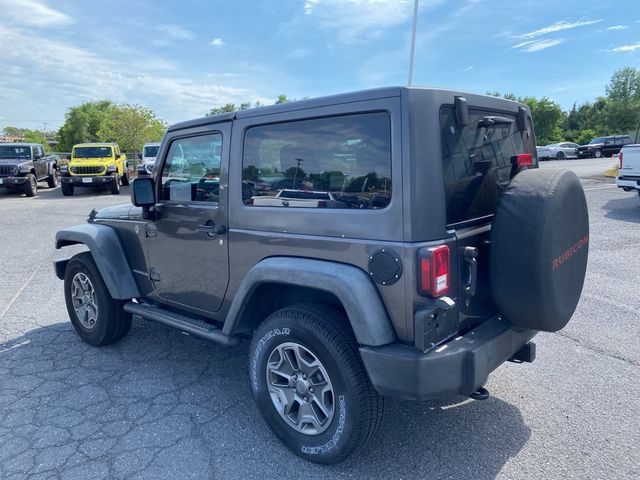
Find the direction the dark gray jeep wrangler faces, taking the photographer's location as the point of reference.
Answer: facing away from the viewer and to the left of the viewer

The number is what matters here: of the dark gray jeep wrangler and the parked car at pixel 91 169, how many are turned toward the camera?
1

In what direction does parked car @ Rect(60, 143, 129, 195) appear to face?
toward the camera

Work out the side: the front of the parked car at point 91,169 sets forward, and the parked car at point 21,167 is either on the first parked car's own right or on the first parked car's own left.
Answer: on the first parked car's own right

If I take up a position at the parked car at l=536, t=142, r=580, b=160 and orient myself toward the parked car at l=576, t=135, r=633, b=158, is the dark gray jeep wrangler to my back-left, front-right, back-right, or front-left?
back-right

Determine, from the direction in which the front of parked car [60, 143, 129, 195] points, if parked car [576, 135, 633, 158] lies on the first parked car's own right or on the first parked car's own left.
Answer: on the first parked car's own left

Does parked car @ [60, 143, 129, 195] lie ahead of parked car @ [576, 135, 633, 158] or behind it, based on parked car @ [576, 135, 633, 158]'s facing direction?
ahead

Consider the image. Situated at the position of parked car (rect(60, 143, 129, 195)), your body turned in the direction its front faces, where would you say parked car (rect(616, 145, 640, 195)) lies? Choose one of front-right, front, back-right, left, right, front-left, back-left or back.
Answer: front-left

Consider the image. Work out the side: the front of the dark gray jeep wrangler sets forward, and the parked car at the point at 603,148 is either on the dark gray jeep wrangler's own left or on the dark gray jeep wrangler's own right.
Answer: on the dark gray jeep wrangler's own right

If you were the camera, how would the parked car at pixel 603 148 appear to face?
facing the viewer and to the left of the viewer

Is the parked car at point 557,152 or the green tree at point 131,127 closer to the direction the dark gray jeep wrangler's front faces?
the green tree

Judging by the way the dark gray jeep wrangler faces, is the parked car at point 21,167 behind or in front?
in front

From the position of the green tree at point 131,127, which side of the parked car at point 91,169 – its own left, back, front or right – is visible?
back
